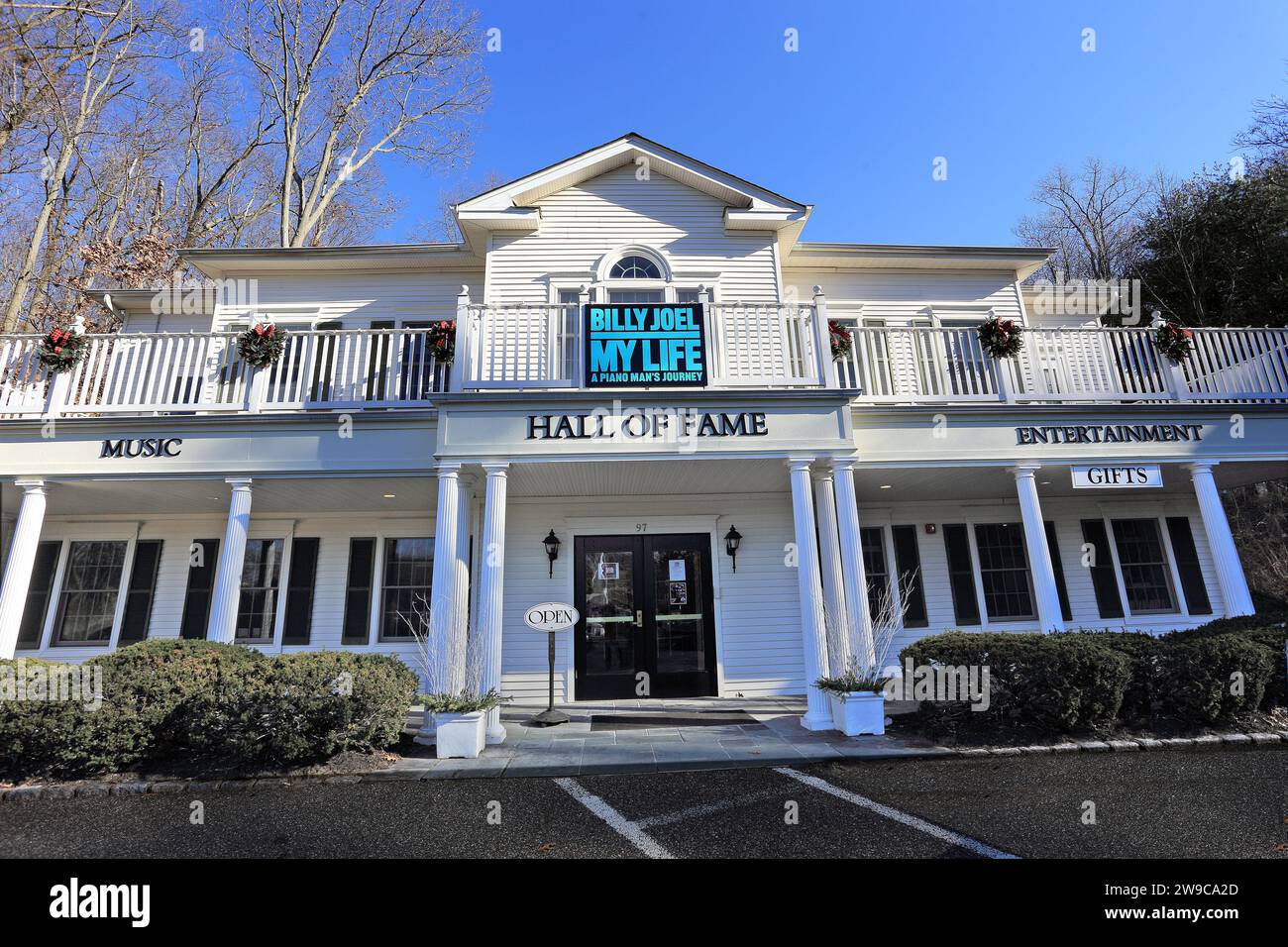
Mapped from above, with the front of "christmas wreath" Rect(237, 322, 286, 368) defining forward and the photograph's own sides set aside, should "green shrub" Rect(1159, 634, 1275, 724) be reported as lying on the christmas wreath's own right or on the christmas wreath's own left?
on the christmas wreath's own left

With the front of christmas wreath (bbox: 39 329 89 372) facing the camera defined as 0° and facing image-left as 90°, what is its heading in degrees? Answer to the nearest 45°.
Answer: approximately 0°

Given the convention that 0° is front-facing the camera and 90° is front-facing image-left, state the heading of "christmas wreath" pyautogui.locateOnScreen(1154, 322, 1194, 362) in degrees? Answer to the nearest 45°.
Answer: approximately 0°

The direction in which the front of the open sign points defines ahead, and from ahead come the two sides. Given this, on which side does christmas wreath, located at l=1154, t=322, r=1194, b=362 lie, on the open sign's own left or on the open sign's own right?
on the open sign's own left
